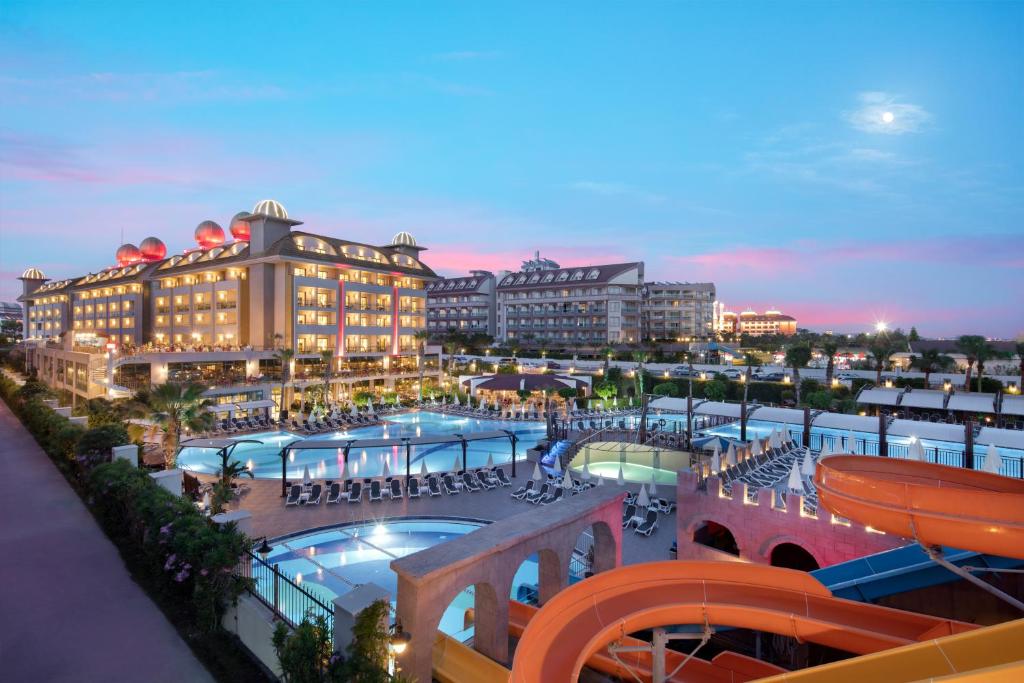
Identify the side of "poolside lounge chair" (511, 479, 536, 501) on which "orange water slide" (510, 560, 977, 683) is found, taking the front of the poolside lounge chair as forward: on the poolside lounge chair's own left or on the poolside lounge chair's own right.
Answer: on the poolside lounge chair's own left

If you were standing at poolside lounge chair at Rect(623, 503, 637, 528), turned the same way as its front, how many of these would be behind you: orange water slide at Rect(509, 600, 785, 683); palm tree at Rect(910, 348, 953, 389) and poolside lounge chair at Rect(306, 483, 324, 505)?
1

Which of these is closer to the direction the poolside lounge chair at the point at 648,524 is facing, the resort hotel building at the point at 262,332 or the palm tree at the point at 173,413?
the palm tree

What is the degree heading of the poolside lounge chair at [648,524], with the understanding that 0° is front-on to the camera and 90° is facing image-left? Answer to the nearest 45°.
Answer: approximately 45°
